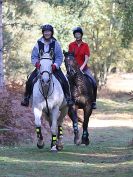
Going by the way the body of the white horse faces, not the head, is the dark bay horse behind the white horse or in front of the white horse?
behind

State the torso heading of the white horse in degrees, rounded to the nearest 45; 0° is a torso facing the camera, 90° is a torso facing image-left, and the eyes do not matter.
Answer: approximately 0°
